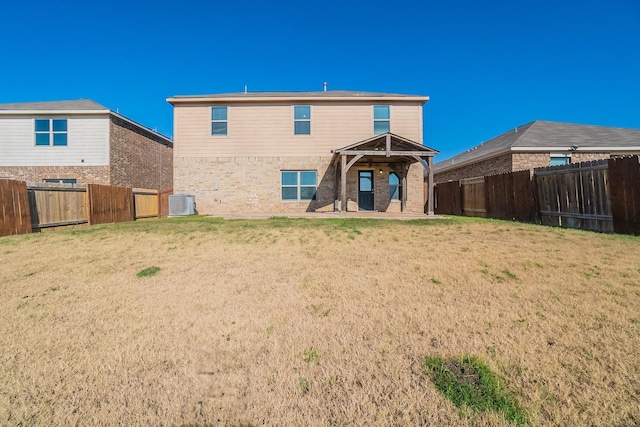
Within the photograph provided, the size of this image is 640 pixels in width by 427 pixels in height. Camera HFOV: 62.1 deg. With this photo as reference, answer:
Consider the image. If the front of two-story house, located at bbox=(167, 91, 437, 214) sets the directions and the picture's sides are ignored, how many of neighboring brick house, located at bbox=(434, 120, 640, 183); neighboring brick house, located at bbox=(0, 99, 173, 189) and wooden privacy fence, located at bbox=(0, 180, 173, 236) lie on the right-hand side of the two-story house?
1

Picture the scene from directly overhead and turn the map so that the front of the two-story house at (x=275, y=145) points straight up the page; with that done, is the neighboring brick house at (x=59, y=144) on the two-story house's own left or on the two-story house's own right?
on the two-story house's own left

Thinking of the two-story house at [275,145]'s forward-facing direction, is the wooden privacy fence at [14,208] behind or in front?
behind

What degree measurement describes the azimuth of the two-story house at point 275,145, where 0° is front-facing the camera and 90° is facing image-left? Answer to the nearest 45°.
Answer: approximately 180°

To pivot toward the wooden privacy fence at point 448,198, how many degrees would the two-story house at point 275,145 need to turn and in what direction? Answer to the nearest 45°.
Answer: approximately 90° to its right

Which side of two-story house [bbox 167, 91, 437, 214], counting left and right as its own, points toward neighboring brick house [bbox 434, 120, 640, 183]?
right

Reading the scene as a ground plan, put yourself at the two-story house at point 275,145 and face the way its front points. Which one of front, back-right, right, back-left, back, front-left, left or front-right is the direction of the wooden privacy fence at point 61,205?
back-left

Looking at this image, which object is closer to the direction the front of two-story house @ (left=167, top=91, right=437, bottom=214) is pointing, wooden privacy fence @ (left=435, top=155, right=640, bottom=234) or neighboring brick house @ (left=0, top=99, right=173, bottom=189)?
the neighboring brick house

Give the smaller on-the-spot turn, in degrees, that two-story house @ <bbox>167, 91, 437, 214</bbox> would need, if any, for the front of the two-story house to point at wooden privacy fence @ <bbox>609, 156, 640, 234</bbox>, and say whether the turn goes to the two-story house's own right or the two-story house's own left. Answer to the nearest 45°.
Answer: approximately 135° to the two-story house's own right
